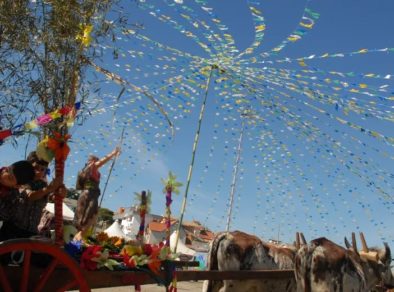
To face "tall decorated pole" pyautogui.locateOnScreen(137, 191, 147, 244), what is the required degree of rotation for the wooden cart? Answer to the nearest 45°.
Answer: approximately 90° to its left

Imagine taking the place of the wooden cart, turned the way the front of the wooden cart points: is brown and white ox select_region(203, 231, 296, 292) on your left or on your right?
on your left

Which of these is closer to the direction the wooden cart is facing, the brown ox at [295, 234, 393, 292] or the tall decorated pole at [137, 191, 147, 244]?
the brown ox

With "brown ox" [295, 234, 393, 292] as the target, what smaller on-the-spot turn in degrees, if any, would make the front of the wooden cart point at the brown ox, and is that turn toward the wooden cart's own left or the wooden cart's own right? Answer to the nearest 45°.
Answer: approximately 45° to the wooden cart's own left

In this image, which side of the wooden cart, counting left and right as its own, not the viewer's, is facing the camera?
right
